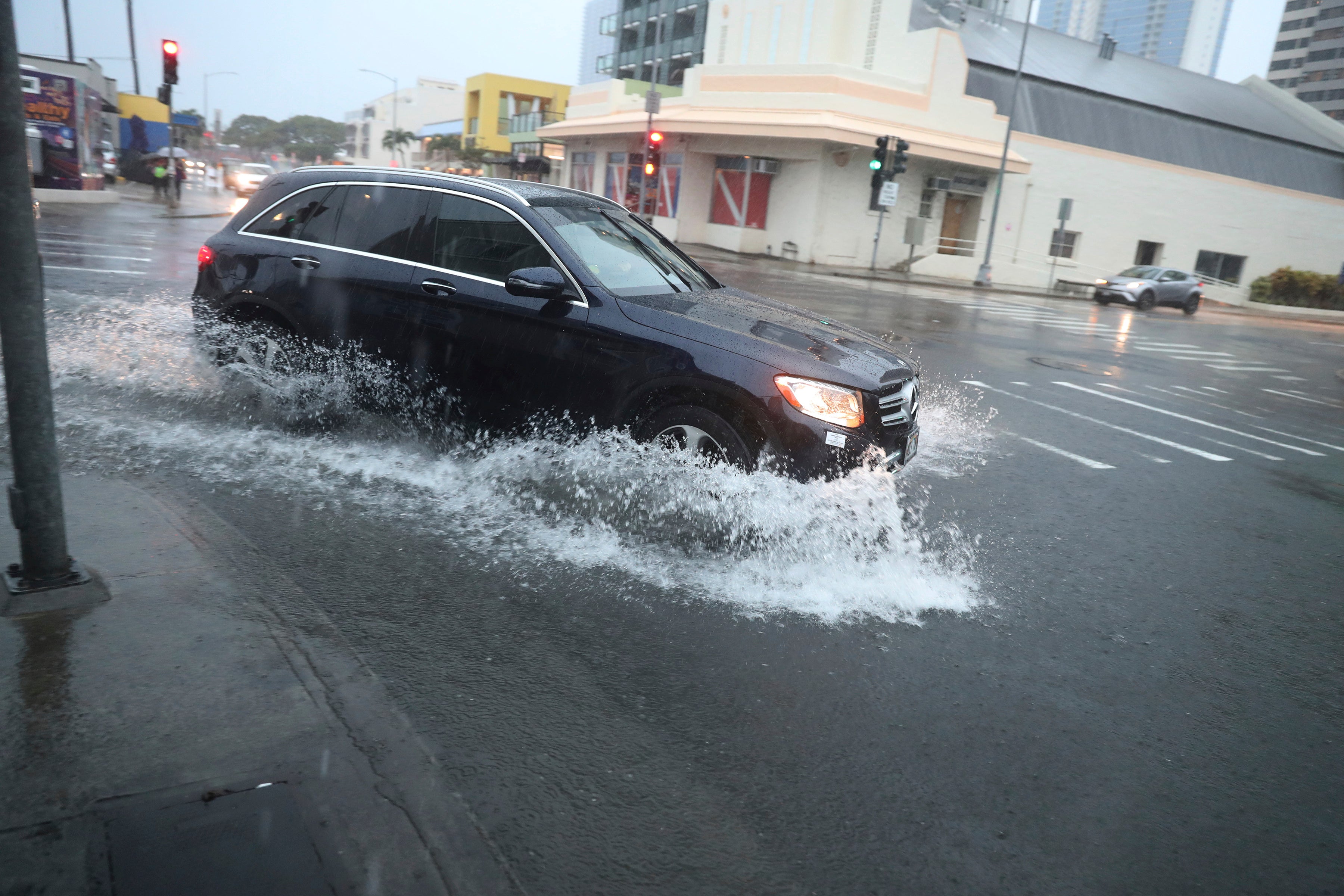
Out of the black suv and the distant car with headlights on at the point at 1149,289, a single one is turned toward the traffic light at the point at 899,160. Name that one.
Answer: the distant car with headlights on

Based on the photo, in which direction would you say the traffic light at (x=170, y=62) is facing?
toward the camera

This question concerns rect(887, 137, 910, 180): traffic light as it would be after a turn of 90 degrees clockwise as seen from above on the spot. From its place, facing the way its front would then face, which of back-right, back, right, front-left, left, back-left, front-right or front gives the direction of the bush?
back-left

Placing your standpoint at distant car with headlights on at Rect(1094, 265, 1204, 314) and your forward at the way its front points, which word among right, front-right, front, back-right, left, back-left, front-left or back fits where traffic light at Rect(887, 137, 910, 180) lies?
front

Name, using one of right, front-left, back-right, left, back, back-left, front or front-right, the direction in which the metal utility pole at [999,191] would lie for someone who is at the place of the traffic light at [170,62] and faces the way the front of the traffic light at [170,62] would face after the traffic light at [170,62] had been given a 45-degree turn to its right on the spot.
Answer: back-left

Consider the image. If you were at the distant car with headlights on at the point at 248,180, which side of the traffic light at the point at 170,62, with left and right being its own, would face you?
back

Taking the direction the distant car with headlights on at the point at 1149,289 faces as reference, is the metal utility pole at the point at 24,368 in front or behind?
in front

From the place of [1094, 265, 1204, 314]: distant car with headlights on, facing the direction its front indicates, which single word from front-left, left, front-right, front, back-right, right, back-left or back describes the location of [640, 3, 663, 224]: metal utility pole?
front-right

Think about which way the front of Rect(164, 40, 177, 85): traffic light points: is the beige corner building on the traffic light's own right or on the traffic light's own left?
on the traffic light's own left

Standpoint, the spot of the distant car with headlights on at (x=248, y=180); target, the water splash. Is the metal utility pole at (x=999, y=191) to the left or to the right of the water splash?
left

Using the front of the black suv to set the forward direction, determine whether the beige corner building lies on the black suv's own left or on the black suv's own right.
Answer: on the black suv's own left
